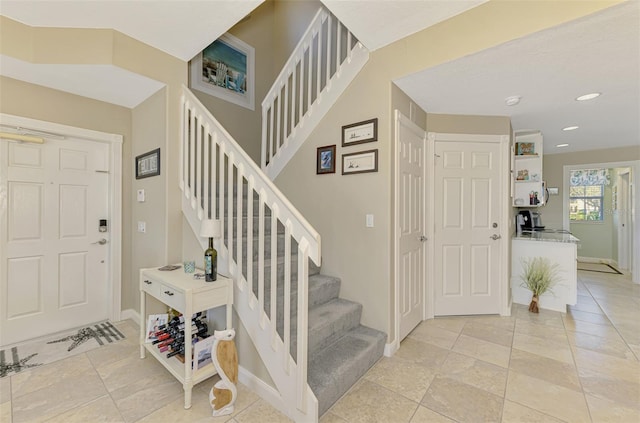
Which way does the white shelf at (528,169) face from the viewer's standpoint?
toward the camera

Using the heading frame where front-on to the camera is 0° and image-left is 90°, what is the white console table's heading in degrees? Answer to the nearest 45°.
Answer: approximately 45°

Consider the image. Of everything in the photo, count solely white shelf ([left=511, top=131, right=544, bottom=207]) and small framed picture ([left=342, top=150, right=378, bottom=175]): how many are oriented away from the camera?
0

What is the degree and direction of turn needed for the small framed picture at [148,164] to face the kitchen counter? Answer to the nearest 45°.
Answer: approximately 90° to its left

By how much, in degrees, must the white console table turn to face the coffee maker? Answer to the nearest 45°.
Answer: approximately 135° to its left

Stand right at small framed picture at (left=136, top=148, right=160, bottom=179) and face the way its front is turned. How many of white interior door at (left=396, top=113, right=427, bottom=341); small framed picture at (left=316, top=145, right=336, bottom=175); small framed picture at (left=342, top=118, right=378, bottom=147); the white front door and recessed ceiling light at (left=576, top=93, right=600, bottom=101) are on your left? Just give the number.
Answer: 4

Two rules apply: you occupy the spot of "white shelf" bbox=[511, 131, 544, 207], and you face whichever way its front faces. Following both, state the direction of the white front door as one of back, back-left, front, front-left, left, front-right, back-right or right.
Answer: front-right

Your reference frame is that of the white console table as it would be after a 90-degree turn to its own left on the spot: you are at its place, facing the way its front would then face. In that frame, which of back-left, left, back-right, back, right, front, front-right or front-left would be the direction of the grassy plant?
front-left

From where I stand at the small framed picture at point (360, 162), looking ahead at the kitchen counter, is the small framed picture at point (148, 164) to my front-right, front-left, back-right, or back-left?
back-left

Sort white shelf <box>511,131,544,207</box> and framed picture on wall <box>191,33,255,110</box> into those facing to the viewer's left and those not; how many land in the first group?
0
